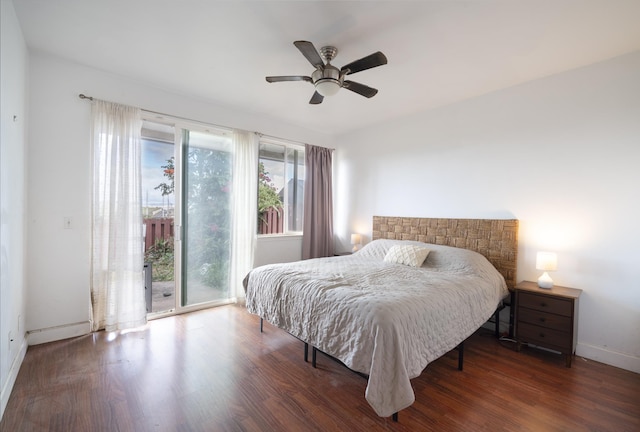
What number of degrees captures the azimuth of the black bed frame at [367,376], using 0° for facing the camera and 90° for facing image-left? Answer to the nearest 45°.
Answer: approximately 45°

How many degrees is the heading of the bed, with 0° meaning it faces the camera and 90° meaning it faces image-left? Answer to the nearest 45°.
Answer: approximately 45°

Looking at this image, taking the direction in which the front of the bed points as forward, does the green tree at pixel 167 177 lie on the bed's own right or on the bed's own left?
on the bed's own right

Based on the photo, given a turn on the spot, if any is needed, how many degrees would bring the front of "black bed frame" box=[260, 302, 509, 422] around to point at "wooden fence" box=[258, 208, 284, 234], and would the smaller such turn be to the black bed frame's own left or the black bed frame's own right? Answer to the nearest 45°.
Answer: approximately 90° to the black bed frame's own right

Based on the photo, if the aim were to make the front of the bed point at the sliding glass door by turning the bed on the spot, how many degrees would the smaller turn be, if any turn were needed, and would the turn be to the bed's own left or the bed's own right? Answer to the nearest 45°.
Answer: approximately 45° to the bed's own right
